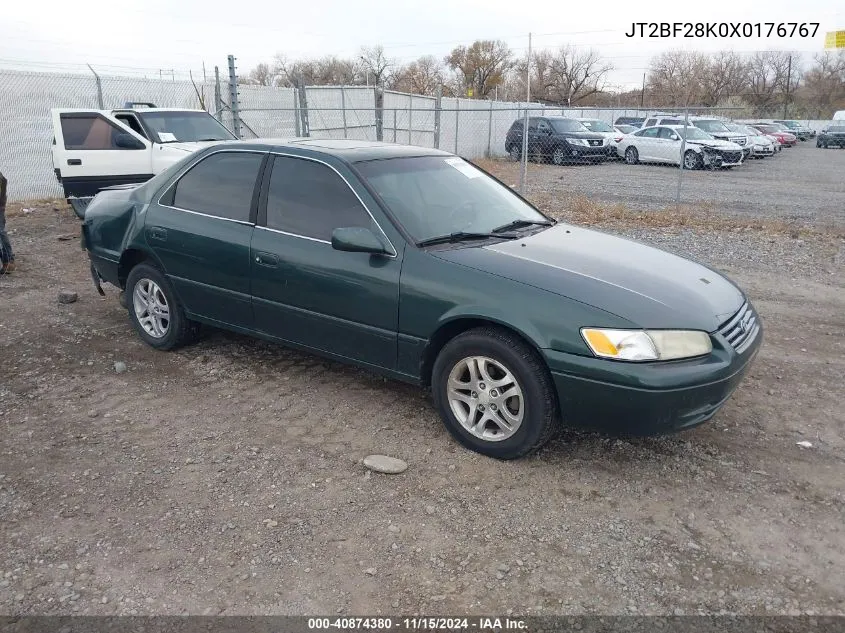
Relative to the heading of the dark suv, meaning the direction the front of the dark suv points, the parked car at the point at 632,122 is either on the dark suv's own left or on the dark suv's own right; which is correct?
on the dark suv's own left

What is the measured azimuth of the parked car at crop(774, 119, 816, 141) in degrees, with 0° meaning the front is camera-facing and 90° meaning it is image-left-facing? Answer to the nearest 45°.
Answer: approximately 315°

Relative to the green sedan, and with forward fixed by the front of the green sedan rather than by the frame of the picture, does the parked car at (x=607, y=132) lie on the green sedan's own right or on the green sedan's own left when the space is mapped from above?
on the green sedan's own left

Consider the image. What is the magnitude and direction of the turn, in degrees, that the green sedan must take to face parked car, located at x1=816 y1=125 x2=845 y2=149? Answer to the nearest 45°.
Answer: approximately 90° to its left

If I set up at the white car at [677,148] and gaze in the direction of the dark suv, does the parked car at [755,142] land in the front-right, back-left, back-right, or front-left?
back-right

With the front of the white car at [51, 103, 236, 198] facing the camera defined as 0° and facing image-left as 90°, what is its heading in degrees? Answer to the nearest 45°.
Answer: approximately 315°

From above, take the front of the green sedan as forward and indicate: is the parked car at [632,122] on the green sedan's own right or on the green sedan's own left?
on the green sedan's own left

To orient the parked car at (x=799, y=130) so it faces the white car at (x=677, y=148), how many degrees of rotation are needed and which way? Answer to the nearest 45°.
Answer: approximately 45° to its right

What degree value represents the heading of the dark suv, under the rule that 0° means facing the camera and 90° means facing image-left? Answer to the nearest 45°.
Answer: approximately 315°

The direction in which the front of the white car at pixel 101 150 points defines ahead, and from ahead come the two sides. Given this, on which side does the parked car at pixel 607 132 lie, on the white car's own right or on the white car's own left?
on the white car's own left

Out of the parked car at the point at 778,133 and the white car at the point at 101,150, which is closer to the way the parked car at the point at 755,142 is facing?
the white car
